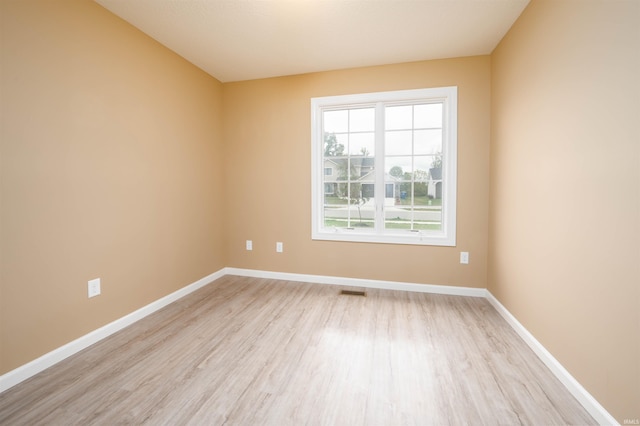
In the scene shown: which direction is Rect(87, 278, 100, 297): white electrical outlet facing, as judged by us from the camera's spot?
facing the viewer and to the right of the viewer

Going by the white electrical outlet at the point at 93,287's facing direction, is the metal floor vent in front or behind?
in front
